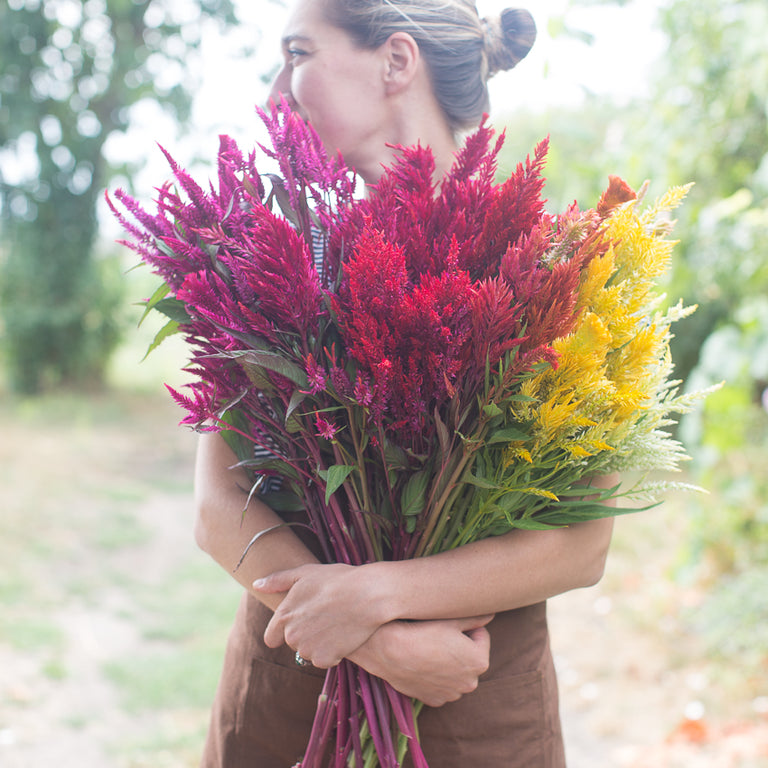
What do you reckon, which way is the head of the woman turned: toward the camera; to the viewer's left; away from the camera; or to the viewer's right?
to the viewer's left

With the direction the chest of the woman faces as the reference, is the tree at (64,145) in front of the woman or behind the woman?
behind

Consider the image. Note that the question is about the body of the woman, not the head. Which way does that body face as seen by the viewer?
toward the camera
